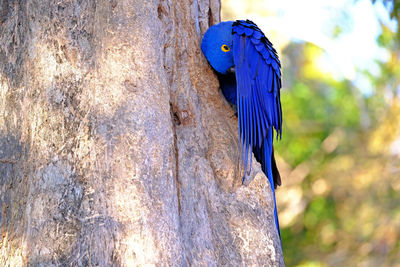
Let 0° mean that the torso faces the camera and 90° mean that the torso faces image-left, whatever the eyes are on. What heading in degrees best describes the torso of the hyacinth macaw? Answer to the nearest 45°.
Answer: approximately 90°
